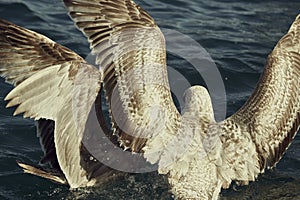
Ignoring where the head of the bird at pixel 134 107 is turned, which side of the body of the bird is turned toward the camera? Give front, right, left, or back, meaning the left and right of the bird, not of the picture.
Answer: back
